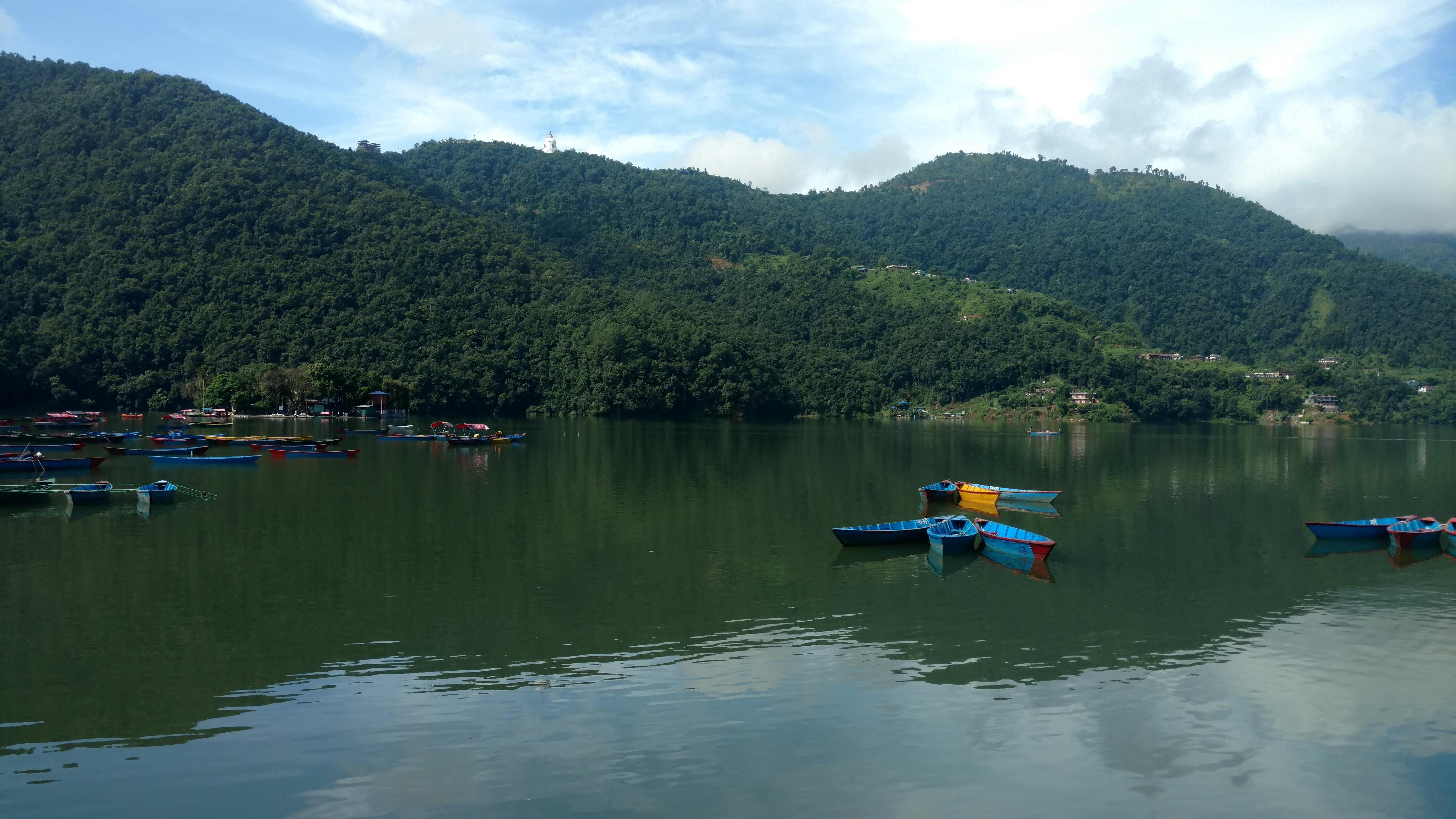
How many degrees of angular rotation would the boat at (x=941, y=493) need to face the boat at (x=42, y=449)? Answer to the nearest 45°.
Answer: approximately 45° to its right

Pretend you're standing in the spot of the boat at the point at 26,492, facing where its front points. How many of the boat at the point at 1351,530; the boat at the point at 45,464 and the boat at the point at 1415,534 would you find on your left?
1

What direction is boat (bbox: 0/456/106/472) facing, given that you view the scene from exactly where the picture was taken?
facing to the right of the viewer

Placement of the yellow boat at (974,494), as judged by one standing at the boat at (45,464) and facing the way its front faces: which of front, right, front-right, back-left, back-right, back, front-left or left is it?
front-right

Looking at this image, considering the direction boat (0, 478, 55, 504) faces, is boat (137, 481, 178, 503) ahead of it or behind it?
ahead

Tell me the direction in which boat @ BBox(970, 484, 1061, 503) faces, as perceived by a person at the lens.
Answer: facing to the right of the viewer
